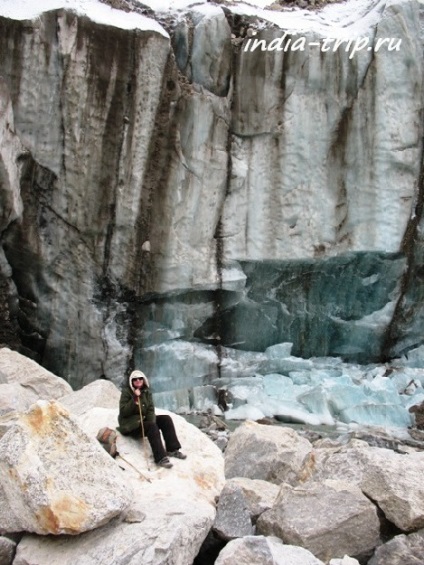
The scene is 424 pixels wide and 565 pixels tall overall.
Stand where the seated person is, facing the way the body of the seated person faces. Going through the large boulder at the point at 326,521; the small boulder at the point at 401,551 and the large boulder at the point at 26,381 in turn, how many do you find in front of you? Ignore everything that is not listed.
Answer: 2

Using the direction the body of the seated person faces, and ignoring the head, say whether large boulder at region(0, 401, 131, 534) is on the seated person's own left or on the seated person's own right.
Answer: on the seated person's own right

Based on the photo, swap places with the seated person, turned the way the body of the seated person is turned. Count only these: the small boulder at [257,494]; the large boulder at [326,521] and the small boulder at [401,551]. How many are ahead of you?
3

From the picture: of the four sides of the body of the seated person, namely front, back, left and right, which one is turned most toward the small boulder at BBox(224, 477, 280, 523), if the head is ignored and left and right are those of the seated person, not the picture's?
front

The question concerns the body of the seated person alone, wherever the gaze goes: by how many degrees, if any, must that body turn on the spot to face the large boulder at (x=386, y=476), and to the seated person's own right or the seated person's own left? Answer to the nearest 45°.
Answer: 0° — they already face it

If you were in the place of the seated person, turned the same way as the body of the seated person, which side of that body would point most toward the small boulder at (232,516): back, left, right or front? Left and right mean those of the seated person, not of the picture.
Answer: front

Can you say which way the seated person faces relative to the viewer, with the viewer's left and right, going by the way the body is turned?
facing the viewer and to the right of the viewer

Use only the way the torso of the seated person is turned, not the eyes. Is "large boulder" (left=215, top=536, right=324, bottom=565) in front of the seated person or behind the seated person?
in front

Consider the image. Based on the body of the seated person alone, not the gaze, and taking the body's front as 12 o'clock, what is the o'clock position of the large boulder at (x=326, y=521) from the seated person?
The large boulder is roughly at 12 o'clock from the seated person.
